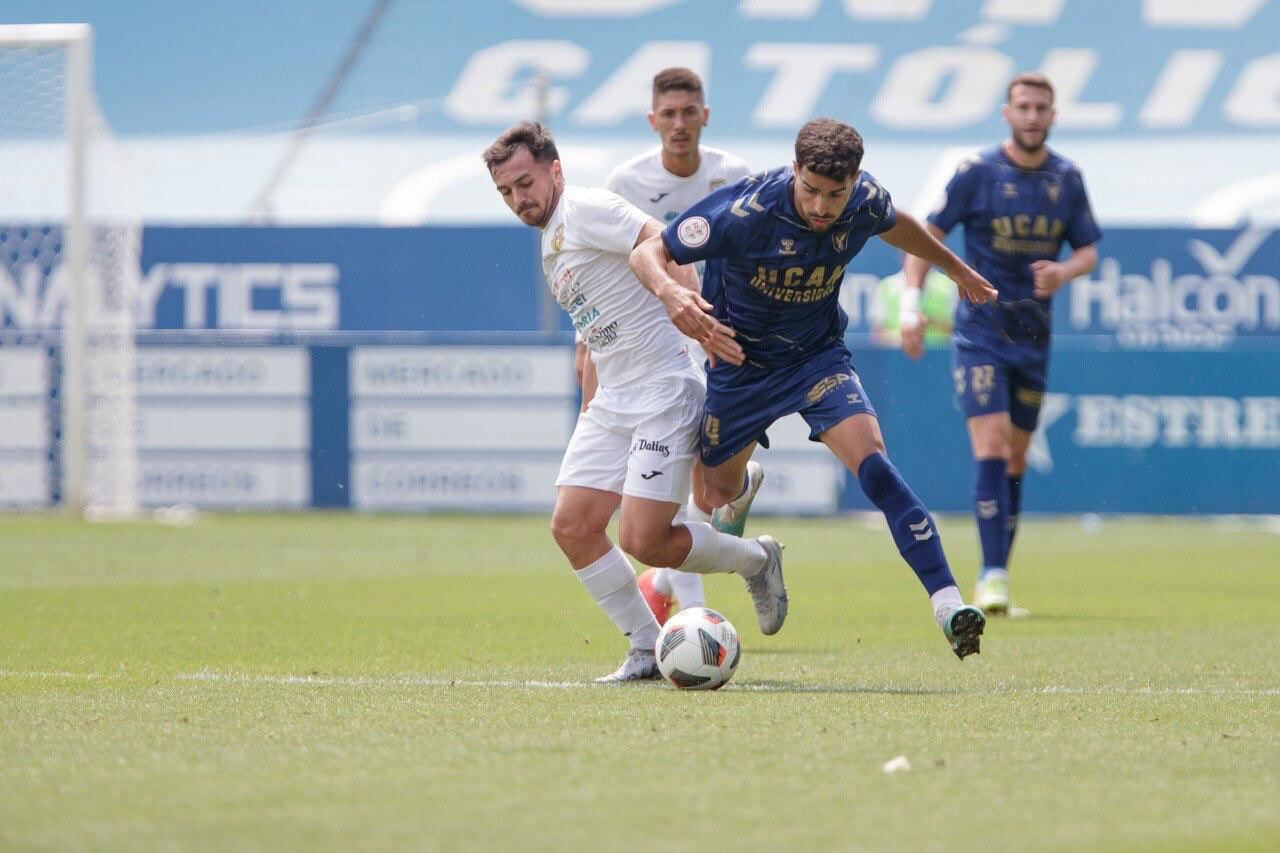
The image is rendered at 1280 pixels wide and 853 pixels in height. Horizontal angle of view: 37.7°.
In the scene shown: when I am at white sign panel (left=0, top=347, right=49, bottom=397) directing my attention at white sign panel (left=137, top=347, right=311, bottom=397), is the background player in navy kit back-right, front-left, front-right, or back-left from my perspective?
front-right

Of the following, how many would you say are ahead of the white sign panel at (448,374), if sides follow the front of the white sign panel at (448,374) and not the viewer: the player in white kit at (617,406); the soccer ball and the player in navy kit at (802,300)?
3

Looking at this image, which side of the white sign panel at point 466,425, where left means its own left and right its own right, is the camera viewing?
front

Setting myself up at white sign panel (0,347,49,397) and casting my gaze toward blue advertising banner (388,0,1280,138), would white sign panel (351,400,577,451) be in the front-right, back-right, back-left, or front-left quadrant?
front-right

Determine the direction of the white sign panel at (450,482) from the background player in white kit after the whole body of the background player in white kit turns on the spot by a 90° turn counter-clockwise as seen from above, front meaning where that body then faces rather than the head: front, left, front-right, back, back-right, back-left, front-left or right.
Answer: left

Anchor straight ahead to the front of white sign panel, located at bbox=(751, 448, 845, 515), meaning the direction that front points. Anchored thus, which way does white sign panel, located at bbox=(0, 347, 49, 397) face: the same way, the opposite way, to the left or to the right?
the same way

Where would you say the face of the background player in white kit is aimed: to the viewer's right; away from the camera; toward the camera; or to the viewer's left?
toward the camera

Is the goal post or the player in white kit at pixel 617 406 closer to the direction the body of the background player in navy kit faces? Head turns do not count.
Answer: the player in white kit

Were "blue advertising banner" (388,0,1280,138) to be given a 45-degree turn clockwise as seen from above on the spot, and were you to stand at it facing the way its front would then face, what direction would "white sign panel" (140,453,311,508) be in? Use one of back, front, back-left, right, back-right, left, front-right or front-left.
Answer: front

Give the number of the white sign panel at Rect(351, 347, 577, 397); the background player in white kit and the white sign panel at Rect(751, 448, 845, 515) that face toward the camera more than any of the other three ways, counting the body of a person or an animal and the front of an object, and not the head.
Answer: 3

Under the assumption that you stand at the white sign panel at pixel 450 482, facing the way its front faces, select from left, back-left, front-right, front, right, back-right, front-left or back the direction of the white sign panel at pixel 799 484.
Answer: left

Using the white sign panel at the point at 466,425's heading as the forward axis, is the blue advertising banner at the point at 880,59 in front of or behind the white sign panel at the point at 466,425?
behind

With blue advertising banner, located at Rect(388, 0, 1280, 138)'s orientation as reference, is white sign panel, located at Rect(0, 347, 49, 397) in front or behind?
in front

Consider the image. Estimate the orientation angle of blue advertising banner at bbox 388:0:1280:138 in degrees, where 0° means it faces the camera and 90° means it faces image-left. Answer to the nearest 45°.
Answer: approximately 0°

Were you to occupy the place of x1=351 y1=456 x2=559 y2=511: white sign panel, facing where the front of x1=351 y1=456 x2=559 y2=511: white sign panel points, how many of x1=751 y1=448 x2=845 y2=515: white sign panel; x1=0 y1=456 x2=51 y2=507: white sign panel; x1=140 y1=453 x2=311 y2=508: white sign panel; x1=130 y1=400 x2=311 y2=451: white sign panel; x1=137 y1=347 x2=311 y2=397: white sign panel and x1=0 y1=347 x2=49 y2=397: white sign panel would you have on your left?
1

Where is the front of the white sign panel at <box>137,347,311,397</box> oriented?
toward the camera

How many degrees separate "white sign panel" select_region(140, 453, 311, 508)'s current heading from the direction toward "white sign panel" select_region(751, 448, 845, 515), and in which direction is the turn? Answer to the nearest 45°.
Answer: approximately 90° to its left

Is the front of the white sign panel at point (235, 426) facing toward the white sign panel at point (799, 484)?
no

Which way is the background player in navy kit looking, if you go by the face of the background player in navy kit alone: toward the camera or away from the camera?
toward the camera

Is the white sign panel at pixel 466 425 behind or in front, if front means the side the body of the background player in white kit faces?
behind

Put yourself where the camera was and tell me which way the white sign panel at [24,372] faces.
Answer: facing the viewer
